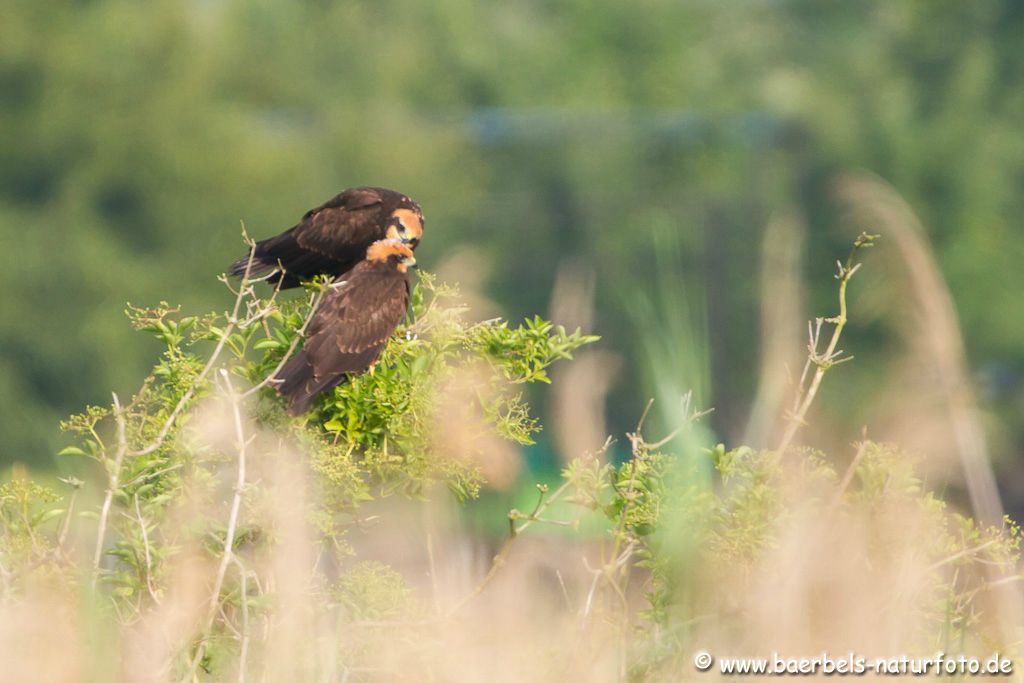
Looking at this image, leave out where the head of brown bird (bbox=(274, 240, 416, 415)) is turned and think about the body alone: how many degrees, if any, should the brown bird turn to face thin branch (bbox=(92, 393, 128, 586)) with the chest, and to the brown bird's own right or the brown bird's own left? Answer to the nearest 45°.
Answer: approximately 180°

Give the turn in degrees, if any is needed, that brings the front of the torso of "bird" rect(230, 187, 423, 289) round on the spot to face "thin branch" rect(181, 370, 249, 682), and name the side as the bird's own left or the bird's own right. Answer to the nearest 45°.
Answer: approximately 90° to the bird's own right

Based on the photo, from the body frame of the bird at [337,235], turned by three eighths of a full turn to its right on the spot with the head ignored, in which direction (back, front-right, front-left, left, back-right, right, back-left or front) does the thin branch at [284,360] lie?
front-left

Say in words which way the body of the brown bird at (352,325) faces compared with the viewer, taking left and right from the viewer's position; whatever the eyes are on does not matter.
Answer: facing away from the viewer and to the right of the viewer

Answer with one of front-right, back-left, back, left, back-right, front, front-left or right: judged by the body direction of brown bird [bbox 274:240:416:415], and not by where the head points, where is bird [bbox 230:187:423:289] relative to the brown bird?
front-left

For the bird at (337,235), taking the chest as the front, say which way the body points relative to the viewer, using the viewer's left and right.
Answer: facing to the right of the viewer

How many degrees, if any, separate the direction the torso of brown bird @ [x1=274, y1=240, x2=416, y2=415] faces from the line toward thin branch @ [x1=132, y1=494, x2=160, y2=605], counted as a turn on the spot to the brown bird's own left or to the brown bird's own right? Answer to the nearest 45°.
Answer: approximately 180°
